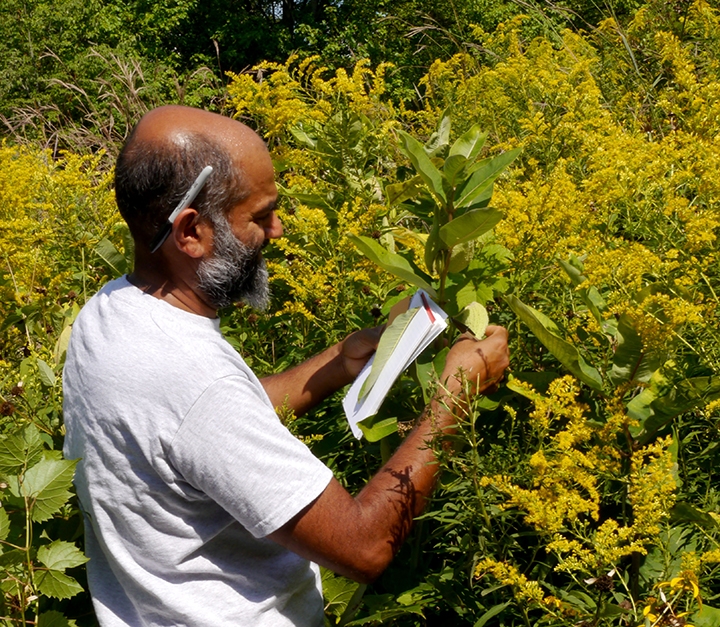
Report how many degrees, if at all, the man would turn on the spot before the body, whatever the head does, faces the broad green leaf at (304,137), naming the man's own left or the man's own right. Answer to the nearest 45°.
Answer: approximately 45° to the man's own left

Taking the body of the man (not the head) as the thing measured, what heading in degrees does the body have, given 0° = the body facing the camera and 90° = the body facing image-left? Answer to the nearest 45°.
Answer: approximately 225°

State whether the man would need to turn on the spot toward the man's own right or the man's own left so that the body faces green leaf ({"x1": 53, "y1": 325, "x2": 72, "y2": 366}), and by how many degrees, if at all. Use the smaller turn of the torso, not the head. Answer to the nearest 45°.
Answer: approximately 90° to the man's own left

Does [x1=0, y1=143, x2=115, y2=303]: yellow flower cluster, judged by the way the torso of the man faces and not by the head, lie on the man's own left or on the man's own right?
on the man's own left

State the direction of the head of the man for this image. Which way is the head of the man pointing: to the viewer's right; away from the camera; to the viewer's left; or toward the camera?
to the viewer's right

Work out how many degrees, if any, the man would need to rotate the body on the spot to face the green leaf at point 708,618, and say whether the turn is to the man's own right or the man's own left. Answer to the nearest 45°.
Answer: approximately 45° to the man's own right
